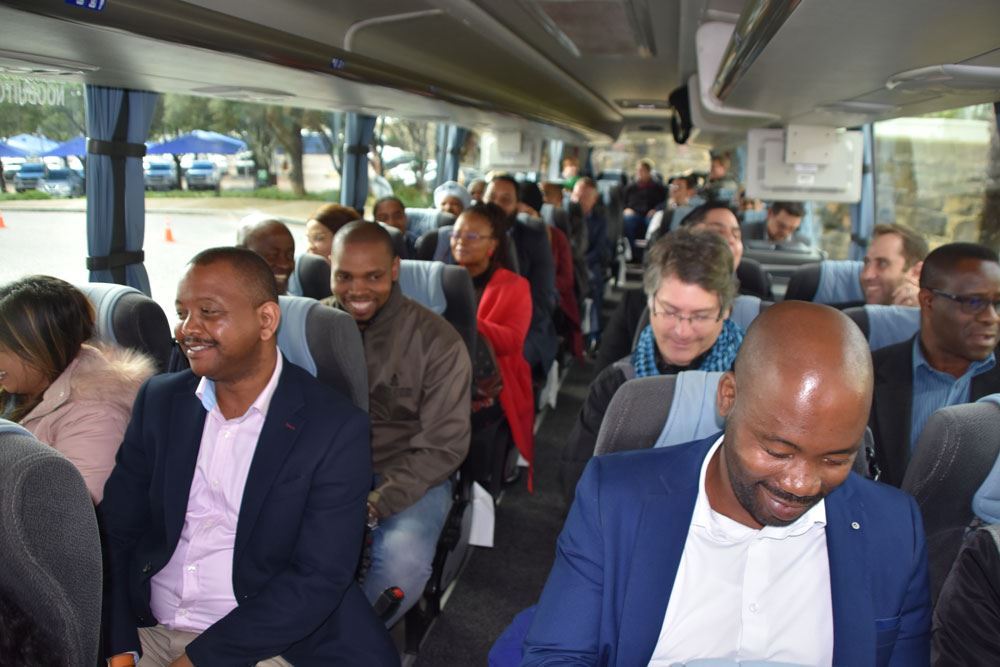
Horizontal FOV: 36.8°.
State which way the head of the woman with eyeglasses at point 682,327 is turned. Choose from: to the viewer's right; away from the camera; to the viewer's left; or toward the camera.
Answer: toward the camera

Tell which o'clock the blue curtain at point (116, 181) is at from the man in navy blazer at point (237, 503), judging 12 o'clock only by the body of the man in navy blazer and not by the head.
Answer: The blue curtain is roughly at 4 o'clock from the man in navy blazer.

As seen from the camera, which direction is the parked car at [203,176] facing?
toward the camera

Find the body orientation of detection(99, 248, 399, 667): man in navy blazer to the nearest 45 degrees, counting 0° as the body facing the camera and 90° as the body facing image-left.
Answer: approximately 45°

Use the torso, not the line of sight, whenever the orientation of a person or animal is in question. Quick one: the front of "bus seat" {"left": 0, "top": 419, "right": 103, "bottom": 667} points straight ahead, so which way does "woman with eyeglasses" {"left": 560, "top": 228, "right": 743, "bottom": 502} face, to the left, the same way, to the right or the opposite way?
the same way

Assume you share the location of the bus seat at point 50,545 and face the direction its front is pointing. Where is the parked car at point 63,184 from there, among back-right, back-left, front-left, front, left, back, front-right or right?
back-right

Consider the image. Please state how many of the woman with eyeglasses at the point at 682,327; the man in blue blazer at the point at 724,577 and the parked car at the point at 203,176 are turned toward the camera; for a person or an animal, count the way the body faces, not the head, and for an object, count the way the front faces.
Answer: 3

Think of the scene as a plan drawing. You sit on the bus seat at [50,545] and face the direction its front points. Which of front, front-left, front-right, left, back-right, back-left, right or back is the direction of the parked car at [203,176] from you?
back-right

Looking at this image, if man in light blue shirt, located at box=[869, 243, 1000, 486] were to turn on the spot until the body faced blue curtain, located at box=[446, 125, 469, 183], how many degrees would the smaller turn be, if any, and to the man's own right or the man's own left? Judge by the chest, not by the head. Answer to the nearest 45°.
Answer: approximately 180°

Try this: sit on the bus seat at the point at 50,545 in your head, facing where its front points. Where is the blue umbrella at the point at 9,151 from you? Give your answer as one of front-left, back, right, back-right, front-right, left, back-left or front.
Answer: back-right
